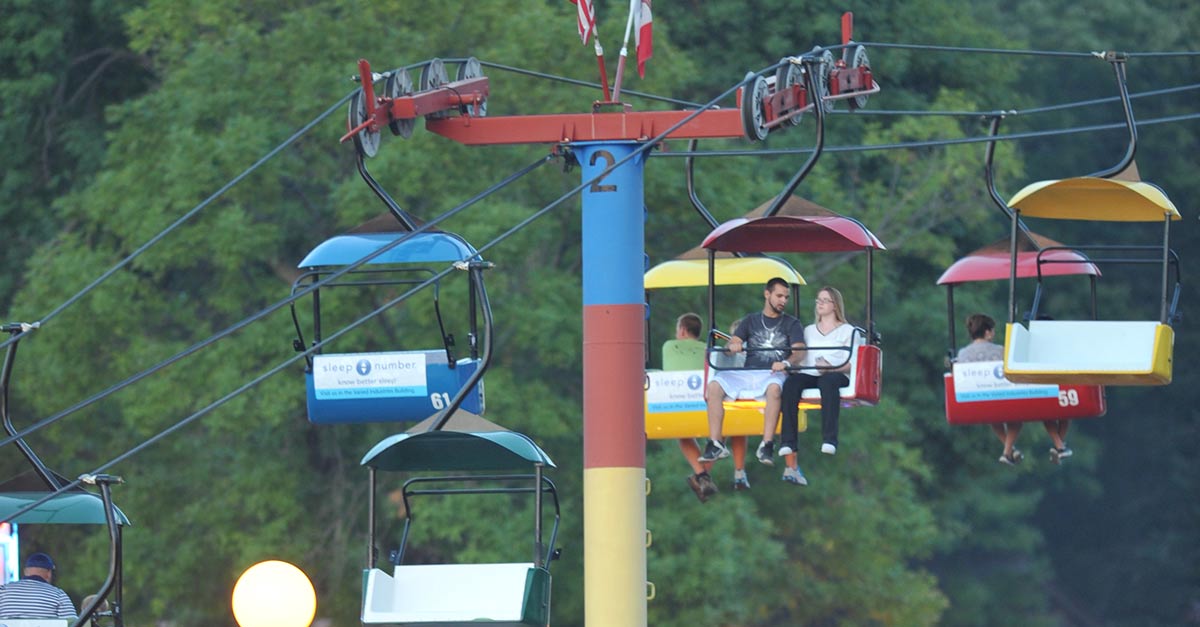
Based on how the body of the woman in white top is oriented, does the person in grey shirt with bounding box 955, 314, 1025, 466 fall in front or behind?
behind

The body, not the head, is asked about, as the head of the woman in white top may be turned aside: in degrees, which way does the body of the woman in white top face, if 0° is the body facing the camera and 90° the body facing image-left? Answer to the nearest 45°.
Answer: approximately 45°

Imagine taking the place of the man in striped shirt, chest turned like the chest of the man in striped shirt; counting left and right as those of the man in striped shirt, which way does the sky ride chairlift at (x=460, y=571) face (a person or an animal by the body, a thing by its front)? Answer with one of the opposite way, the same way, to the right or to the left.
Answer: the opposite way
